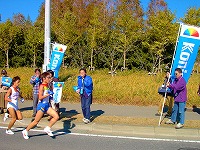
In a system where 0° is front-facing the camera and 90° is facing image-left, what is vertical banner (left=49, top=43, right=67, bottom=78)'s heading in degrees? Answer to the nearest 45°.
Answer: approximately 0°

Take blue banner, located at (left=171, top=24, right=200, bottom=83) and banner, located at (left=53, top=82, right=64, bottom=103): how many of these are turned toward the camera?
2

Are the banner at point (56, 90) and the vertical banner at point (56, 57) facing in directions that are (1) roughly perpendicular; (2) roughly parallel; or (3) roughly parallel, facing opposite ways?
roughly parallel

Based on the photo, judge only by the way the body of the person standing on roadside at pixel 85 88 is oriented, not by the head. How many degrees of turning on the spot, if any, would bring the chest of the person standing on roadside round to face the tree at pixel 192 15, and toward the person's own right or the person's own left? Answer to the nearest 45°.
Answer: approximately 180°

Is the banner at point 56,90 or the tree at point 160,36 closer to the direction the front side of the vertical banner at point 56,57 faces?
the banner

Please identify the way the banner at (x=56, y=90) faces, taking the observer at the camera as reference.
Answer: facing the viewer

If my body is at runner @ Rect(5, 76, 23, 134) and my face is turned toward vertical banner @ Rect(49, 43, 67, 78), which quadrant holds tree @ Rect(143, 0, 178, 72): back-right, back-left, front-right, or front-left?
front-right

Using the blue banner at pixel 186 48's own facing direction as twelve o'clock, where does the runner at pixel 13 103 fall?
The runner is roughly at 2 o'clock from the blue banner.

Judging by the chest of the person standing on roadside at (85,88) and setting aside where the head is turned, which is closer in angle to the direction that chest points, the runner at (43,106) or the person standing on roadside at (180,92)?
the runner

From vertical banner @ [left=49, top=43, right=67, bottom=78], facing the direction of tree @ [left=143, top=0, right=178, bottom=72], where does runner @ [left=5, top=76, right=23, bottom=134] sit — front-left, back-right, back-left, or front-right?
back-right

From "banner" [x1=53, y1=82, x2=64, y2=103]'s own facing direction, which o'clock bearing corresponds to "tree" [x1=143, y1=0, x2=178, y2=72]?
The tree is roughly at 7 o'clock from the banner.

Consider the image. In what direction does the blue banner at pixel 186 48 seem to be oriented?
toward the camera
